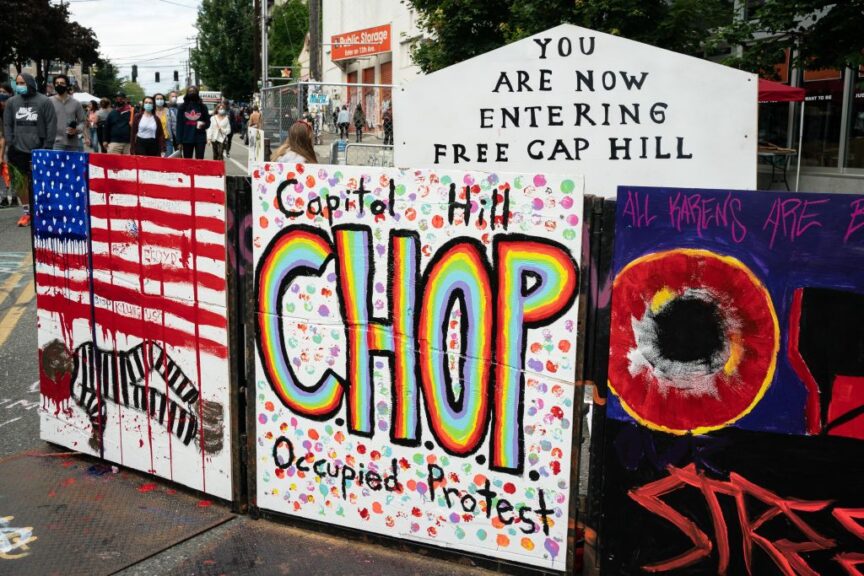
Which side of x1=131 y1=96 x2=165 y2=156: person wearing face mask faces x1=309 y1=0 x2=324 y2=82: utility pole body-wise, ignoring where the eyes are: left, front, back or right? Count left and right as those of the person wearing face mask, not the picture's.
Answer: back

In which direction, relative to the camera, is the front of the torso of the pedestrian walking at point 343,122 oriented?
away from the camera

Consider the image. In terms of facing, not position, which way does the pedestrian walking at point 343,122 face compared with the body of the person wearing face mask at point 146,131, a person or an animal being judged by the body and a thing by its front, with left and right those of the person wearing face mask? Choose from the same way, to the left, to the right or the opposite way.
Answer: the opposite way

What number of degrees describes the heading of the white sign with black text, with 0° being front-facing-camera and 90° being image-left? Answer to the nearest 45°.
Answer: approximately 0°

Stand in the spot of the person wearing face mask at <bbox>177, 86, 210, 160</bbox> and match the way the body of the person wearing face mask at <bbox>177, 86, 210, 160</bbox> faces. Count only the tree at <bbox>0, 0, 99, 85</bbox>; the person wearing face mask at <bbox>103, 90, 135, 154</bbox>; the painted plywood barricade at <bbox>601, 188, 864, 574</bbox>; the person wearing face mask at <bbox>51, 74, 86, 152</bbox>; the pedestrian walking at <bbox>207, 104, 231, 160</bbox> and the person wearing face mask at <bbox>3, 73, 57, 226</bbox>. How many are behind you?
2

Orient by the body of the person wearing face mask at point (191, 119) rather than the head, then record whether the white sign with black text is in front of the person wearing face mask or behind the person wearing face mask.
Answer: in front

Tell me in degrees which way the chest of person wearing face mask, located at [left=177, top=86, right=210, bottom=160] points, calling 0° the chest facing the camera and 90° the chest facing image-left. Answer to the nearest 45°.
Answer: approximately 0°

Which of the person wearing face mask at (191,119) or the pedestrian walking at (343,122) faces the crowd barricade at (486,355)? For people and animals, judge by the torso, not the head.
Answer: the person wearing face mask
